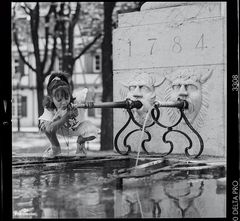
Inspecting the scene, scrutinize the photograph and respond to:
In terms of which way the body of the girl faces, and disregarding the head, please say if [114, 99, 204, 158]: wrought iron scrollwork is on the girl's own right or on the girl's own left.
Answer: on the girl's own left

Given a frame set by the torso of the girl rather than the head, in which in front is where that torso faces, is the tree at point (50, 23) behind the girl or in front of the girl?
behind
